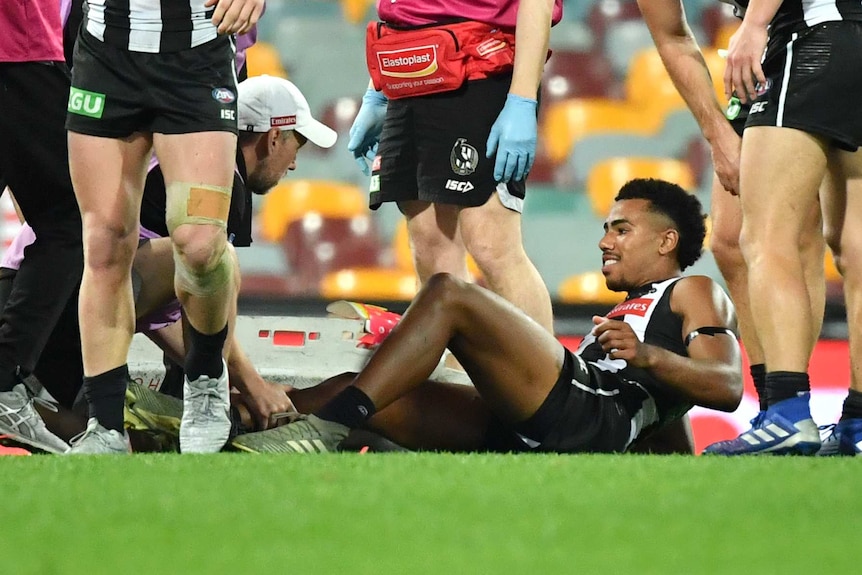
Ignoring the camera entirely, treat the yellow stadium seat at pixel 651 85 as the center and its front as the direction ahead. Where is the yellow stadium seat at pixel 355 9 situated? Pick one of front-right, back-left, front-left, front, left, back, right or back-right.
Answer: right

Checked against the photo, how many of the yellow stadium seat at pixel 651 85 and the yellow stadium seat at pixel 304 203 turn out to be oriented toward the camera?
2

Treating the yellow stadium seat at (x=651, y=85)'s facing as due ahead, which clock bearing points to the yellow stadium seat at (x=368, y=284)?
the yellow stadium seat at (x=368, y=284) is roughly at 2 o'clock from the yellow stadium seat at (x=651, y=85).

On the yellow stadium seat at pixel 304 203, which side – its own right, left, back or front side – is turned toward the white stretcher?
front

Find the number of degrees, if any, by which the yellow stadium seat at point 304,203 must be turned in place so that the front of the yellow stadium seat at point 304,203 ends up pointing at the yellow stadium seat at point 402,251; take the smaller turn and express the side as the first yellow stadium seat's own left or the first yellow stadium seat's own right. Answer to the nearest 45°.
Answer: approximately 90° to the first yellow stadium seat's own left

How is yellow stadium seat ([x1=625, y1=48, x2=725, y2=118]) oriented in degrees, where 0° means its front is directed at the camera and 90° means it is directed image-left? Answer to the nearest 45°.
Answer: approximately 0°

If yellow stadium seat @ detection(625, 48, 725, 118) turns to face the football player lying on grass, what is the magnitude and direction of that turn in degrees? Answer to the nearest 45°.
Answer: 0° — it already faces them

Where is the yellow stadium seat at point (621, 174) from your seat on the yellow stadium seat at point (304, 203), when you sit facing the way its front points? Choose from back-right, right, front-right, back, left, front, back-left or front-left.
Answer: left

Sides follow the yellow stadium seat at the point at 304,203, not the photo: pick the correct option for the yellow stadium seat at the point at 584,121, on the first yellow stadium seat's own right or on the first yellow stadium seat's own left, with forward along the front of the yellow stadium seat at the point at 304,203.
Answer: on the first yellow stadium seat's own left
